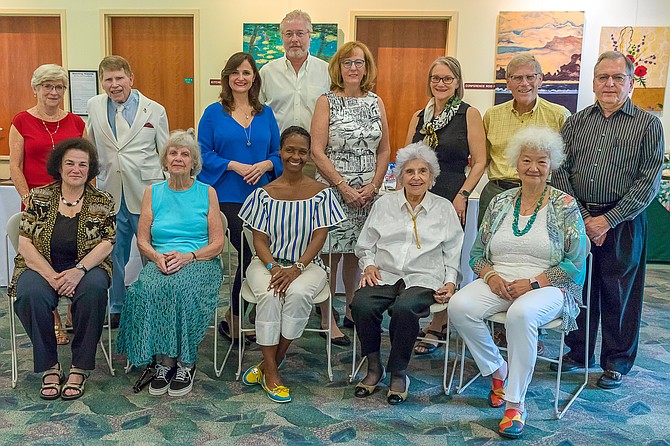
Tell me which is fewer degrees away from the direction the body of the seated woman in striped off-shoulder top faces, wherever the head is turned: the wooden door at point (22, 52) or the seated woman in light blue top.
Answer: the seated woman in light blue top

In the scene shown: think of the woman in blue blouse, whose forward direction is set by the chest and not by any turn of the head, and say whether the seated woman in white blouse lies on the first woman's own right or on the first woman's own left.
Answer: on the first woman's own left

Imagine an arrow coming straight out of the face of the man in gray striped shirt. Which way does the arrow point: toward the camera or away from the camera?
toward the camera

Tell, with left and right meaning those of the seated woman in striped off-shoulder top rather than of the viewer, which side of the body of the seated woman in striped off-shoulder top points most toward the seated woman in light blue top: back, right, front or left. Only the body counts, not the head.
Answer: right

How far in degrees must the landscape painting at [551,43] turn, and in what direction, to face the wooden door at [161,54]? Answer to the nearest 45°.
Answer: approximately 90° to its right

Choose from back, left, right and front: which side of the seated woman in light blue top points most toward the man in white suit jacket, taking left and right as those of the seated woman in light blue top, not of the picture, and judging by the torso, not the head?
back

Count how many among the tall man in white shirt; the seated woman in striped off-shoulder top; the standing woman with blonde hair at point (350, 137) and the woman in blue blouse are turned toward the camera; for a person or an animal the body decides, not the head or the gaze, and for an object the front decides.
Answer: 4

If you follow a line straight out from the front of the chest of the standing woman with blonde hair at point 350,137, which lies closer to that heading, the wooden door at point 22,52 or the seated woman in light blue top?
the seated woman in light blue top

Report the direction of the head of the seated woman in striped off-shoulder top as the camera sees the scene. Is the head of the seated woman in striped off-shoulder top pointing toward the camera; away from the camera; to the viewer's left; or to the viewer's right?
toward the camera

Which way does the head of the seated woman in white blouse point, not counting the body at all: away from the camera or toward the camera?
toward the camera

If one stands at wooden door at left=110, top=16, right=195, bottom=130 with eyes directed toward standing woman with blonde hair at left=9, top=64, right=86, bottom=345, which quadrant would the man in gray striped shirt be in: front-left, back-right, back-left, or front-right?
front-left

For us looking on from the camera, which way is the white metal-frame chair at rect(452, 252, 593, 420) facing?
facing the viewer and to the left of the viewer

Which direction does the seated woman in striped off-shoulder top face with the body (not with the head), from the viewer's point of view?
toward the camera

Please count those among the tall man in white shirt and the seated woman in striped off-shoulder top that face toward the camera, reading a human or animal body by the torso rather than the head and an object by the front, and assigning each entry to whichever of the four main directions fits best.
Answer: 2

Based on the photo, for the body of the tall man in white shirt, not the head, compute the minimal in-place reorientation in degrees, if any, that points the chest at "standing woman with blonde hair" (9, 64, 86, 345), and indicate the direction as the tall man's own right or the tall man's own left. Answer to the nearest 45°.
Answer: approximately 90° to the tall man's own right

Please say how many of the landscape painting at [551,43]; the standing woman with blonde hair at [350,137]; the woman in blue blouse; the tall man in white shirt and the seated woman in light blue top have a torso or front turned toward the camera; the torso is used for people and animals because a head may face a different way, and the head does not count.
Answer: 5

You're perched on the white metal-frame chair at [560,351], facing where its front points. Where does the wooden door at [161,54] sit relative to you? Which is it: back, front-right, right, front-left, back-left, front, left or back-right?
right

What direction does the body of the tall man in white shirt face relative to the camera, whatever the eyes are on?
toward the camera
